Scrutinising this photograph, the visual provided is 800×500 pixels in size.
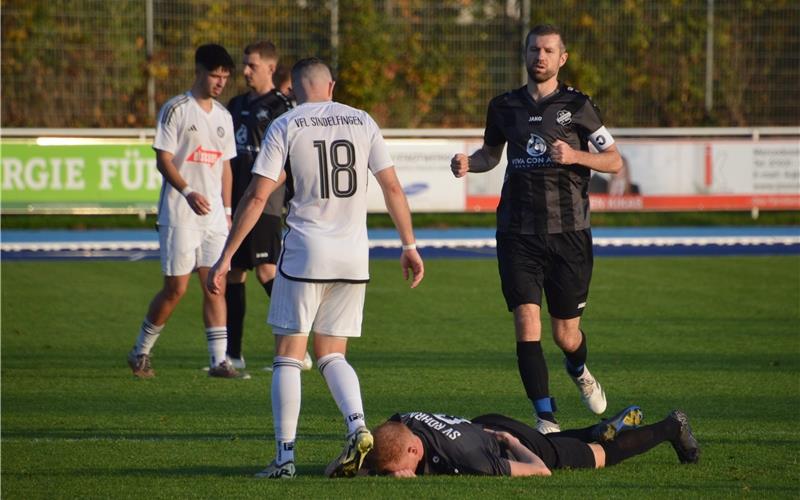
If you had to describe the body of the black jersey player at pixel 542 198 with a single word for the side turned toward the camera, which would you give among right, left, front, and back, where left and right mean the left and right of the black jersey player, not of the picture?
front

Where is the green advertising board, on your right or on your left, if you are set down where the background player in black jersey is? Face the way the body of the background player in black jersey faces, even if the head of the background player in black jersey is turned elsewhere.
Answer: on your right

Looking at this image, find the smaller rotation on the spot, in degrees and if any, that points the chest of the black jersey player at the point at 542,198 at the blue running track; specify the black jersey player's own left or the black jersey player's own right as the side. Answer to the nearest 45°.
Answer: approximately 180°

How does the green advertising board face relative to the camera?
toward the camera

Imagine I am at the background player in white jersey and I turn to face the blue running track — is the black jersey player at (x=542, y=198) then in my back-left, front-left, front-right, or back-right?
back-right

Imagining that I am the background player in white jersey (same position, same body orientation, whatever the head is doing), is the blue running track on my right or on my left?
on my left

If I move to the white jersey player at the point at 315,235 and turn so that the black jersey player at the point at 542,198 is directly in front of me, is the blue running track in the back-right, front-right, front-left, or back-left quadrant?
front-left

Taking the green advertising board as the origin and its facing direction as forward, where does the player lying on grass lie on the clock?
The player lying on grass is roughly at 12 o'clock from the green advertising board.

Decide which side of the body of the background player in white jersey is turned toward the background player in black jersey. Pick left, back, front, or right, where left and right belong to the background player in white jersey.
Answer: left

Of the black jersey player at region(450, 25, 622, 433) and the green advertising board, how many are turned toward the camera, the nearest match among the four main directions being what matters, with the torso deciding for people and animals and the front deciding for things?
2

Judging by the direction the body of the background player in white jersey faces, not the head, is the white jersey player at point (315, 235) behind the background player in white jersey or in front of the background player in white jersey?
in front

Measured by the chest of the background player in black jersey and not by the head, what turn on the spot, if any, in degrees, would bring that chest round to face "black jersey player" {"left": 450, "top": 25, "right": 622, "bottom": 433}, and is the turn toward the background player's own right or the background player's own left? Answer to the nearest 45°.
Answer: approximately 90° to the background player's own left

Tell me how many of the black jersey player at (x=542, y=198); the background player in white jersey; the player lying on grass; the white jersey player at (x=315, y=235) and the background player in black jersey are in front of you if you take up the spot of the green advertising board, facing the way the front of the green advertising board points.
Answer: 5

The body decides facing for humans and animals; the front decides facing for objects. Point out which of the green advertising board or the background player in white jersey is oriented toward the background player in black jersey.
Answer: the green advertising board

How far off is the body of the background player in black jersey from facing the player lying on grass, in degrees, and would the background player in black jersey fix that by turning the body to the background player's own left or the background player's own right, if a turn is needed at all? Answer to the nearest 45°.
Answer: approximately 45° to the background player's own left

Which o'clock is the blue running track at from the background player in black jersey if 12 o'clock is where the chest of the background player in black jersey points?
The blue running track is roughly at 5 o'clock from the background player in black jersey.
